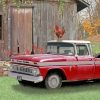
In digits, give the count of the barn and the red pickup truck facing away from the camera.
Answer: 0

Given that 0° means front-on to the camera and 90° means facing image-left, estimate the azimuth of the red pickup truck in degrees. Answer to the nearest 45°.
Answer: approximately 45°

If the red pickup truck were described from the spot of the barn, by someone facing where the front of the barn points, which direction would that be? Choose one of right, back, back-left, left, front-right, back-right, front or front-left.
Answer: front

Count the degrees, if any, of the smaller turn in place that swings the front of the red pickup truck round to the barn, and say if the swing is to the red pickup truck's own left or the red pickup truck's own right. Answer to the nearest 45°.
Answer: approximately 135° to the red pickup truck's own right

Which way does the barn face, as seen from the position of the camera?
facing the viewer
